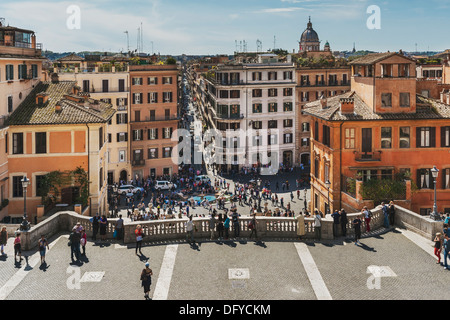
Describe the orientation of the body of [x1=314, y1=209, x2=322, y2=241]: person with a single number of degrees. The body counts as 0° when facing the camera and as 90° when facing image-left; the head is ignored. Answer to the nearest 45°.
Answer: approximately 180°

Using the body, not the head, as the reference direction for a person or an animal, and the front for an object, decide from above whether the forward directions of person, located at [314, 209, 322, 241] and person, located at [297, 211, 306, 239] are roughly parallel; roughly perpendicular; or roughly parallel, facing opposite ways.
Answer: roughly parallel

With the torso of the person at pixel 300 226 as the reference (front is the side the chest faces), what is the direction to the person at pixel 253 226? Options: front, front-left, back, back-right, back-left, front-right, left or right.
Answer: left

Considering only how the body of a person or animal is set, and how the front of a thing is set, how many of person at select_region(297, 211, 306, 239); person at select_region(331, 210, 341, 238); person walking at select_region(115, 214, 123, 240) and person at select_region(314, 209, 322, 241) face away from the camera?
4

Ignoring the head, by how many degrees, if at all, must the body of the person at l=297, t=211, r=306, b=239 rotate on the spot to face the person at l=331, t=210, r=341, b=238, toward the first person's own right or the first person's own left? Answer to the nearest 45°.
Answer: approximately 45° to the first person's own right

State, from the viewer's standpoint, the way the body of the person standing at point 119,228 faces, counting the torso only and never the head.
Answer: away from the camera

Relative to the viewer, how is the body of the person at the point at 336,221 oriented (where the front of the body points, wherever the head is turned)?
away from the camera

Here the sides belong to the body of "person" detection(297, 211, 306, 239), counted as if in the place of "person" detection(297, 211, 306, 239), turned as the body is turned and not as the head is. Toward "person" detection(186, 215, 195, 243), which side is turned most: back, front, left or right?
left

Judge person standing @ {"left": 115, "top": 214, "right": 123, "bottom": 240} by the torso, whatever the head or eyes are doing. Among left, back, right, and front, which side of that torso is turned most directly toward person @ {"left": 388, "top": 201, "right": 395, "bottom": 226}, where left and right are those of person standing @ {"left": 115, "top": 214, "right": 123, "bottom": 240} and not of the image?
right

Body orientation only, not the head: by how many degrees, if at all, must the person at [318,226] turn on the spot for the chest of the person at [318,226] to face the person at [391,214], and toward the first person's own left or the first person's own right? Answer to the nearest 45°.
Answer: approximately 45° to the first person's own right

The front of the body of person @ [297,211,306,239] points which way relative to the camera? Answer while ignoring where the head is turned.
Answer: away from the camera

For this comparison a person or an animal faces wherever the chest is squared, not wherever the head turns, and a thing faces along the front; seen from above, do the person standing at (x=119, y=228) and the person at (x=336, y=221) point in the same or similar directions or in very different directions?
same or similar directions

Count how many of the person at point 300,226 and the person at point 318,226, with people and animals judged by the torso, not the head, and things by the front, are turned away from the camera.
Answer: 2

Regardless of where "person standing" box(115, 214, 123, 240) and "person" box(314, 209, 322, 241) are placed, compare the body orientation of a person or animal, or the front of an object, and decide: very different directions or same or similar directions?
same or similar directions

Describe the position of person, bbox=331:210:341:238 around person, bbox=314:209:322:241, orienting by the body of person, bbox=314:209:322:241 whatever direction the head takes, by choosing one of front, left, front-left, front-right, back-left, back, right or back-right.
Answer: front-right

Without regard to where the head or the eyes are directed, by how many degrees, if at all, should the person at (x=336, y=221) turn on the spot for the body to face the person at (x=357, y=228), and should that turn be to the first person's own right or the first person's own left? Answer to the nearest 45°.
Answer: approximately 135° to the first person's own right

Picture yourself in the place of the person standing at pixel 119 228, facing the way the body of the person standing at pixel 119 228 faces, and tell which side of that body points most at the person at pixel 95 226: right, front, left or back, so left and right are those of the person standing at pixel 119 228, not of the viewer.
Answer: left
